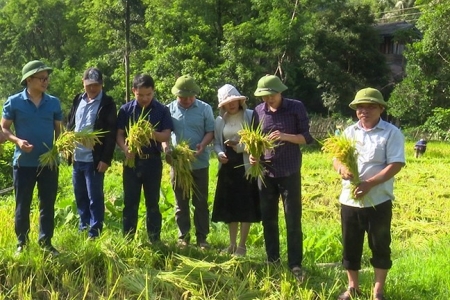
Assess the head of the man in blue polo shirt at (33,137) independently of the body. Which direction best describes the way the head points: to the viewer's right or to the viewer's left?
to the viewer's right

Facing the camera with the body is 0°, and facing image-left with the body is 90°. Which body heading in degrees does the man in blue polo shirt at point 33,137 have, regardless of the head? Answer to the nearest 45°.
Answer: approximately 315°

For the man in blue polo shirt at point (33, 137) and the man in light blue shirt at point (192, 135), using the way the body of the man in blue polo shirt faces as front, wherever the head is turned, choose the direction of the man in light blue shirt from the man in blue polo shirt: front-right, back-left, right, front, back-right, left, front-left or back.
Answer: front-left
